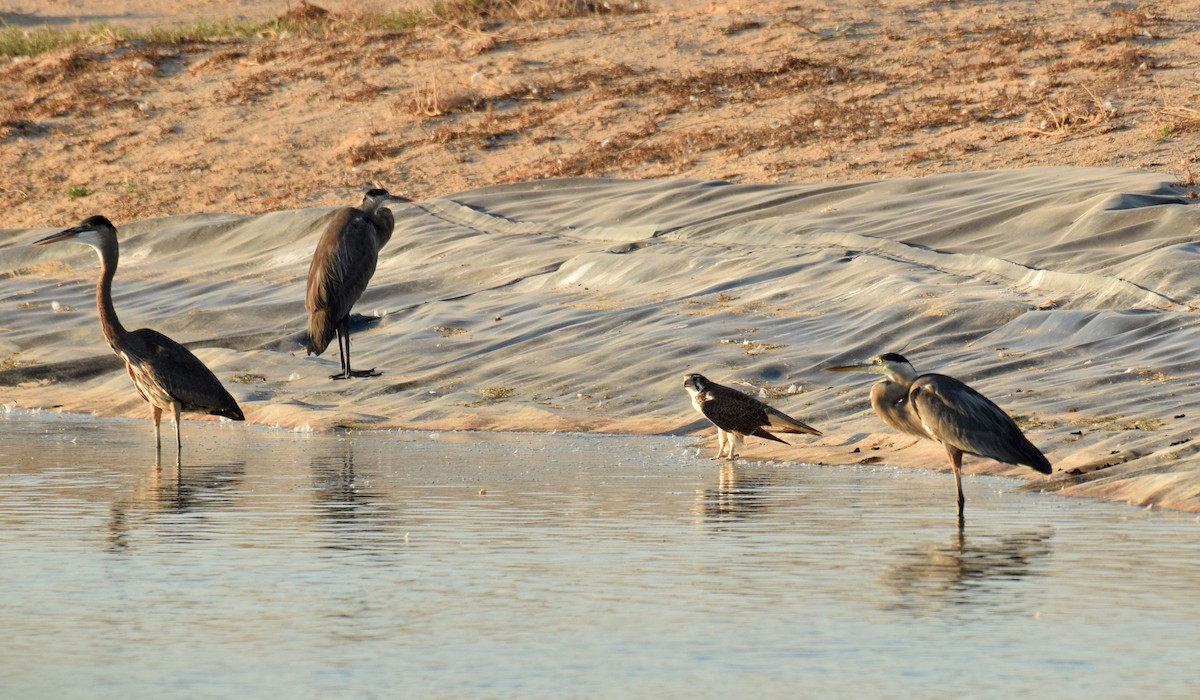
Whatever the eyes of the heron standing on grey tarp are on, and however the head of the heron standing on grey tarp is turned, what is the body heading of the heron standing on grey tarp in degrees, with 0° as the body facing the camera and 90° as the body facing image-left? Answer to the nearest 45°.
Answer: approximately 270°

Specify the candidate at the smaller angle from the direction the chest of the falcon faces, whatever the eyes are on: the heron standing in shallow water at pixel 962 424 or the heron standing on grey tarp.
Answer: the heron standing on grey tarp

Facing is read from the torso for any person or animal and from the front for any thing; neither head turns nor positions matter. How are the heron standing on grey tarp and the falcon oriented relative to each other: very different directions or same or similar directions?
very different directions

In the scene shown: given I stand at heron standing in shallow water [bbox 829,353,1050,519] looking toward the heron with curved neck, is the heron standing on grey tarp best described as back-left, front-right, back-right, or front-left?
front-right

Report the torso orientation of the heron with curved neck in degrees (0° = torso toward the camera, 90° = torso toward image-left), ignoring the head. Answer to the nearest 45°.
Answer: approximately 90°

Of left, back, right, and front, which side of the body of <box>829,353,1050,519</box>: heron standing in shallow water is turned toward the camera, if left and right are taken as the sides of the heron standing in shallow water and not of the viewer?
left

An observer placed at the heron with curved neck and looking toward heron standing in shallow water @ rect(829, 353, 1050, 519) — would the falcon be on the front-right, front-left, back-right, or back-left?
front-left

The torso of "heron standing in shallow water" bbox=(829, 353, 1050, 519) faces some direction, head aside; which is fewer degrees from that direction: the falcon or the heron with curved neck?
the heron with curved neck

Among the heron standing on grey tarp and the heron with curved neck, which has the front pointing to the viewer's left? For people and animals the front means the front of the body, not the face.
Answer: the heron with curved neck

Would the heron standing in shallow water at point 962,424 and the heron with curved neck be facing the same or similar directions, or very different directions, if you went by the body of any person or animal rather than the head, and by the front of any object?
same or similar directions

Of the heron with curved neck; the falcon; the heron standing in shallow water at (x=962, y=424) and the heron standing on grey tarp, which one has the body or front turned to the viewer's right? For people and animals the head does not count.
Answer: the heron standing on grey tarp

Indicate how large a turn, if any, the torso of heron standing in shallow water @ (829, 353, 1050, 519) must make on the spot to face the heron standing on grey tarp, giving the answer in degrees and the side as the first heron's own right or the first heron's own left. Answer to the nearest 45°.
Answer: approximately 45° to the first heron's own right

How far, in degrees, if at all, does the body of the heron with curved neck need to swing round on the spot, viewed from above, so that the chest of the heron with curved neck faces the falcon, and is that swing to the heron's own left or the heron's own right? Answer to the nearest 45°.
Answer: approximately 135° to the heron's own left

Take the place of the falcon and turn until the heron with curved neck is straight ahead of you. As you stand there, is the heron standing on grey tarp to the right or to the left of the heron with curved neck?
right

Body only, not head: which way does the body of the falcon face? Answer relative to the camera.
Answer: to the viewer's left

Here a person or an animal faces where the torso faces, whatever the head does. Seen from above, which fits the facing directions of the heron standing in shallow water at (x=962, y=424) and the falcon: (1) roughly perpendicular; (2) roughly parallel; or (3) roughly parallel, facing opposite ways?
roughly parallel

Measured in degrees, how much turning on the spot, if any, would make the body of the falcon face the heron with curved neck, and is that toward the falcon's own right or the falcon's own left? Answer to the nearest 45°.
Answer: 0° — it already faces it
